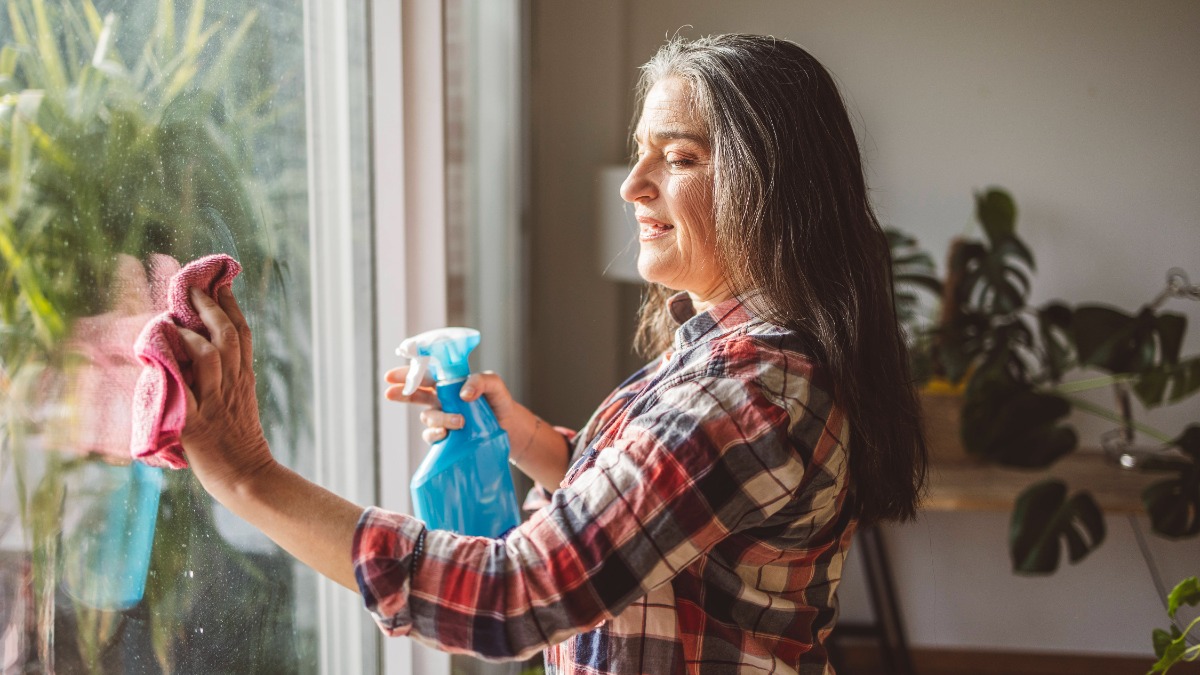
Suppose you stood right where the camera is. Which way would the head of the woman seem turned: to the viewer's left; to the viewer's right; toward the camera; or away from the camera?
to the viewer's left

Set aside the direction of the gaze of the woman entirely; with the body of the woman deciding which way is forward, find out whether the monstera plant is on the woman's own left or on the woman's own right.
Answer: on the woman's own right

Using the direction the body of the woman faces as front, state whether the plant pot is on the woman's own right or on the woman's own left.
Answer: on the woman's own right

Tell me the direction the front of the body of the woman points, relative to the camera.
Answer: to the viewer's left
